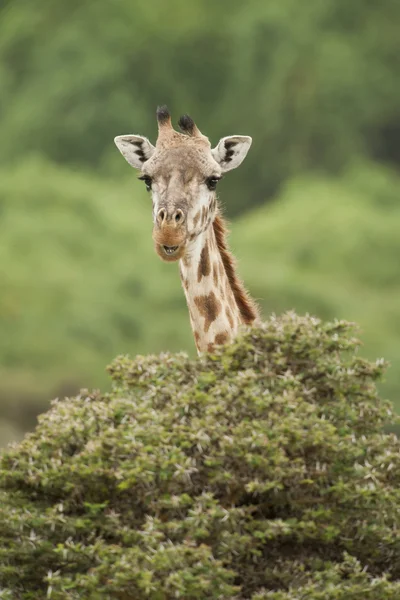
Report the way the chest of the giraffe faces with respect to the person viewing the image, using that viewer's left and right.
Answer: facing the viewer and to the left of the viewer
